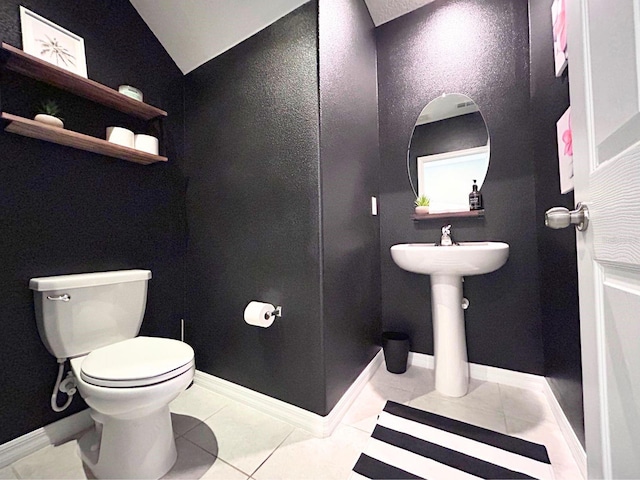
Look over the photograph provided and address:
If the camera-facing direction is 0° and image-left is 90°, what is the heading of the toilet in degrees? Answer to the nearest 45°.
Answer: approximately 315°

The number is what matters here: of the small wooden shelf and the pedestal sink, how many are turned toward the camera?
2

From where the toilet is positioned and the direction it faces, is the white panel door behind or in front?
in front

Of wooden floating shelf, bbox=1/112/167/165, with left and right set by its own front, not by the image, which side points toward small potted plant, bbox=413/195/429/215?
front

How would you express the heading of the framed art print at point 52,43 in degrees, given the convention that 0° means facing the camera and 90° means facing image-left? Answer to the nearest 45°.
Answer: approximately 315°

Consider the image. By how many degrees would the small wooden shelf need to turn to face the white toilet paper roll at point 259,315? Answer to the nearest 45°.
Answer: approximately 45° to its right

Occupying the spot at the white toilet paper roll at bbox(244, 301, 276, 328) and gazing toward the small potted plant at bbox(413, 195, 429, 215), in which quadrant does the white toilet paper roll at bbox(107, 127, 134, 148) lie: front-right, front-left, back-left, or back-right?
back-left

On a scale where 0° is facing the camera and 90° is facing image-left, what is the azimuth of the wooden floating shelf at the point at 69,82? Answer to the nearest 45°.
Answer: approximately 315°
